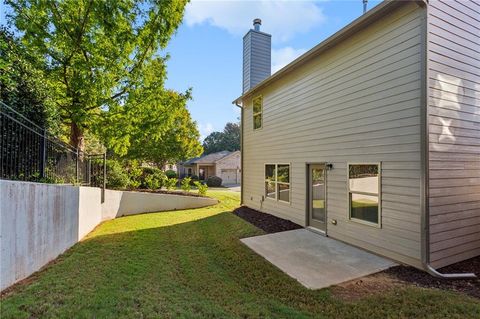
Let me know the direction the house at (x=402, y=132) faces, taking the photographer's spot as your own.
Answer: facing away from the viewer and to the right of the viewer

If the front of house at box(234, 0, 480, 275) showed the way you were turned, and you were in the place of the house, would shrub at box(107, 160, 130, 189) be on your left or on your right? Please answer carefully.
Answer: on your left

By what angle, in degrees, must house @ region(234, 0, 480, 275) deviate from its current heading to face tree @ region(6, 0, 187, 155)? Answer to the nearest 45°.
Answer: approximately 135° to its left

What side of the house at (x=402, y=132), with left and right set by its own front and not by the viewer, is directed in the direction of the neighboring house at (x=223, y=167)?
left

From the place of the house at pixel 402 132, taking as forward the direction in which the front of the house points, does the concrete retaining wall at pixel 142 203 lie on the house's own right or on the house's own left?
on the house's own left

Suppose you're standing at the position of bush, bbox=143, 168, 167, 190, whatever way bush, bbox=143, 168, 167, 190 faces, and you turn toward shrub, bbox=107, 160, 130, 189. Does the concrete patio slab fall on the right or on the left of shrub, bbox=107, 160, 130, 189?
left
